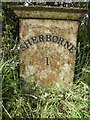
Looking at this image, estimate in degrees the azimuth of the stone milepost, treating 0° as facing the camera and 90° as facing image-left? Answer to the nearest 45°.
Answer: approximately 0°
